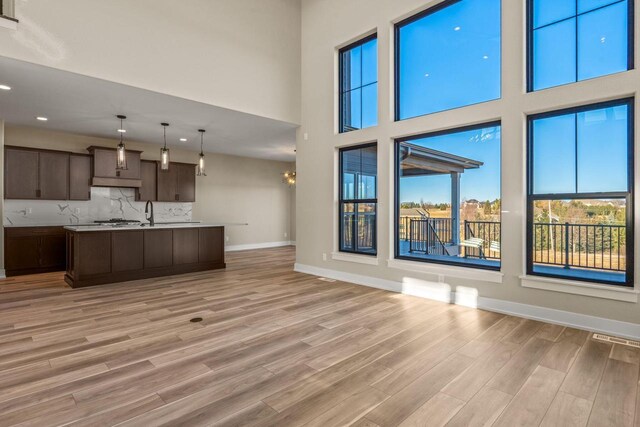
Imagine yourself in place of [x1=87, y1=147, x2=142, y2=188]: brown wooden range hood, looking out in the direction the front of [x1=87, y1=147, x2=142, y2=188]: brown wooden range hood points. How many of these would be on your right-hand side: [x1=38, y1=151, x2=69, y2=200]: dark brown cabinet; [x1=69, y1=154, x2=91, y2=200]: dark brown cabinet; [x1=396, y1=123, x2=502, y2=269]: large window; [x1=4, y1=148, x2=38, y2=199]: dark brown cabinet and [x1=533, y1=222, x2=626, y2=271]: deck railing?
3

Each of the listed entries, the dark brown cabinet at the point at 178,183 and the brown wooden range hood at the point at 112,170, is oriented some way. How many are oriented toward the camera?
2

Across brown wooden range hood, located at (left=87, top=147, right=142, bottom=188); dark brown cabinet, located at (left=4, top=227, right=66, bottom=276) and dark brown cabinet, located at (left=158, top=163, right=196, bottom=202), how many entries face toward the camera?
3

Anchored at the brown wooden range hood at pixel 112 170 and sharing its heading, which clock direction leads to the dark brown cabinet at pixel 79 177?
The dark brown cabinet is roughly at 3 o'clock from the brown wooden range hood.

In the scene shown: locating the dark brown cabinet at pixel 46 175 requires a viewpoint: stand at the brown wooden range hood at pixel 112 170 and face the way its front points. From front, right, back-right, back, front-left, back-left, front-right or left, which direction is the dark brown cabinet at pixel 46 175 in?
right

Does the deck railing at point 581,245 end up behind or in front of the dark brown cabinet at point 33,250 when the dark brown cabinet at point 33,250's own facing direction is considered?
in front

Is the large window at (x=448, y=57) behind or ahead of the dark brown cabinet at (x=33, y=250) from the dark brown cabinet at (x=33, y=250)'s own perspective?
ahead

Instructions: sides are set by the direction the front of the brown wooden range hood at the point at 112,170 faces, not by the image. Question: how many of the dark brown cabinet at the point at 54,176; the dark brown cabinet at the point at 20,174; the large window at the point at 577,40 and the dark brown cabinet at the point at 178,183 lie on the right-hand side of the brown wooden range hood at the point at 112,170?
2

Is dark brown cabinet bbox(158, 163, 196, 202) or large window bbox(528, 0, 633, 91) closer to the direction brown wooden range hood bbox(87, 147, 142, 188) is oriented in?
the large window
